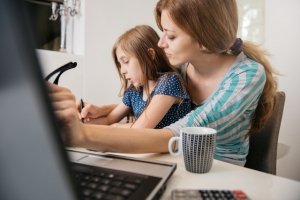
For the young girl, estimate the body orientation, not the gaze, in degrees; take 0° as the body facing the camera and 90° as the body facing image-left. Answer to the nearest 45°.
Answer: approximately 45°

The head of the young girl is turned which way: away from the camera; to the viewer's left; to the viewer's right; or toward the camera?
to the viewer's left
